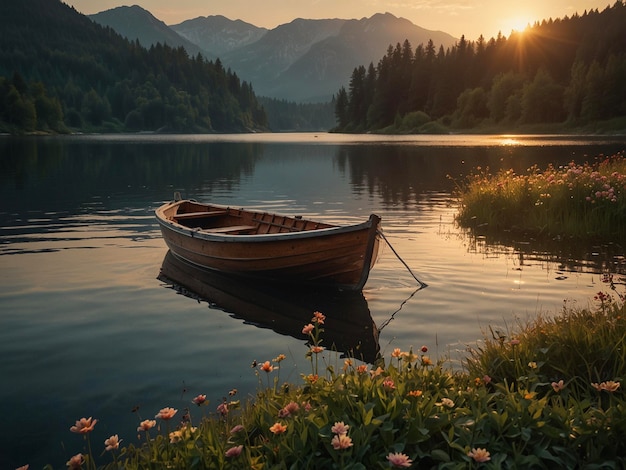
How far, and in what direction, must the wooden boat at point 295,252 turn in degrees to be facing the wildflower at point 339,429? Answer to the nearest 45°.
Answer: approximately 45° to its right

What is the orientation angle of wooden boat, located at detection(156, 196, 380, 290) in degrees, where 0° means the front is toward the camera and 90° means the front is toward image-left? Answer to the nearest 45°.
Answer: approximately 315°

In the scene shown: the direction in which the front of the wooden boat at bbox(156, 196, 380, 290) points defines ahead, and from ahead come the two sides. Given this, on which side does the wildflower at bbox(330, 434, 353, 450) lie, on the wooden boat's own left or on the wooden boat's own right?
on the wooden boat's own right

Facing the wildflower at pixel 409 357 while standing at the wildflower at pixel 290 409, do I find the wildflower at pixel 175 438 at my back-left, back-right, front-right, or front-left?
back-left

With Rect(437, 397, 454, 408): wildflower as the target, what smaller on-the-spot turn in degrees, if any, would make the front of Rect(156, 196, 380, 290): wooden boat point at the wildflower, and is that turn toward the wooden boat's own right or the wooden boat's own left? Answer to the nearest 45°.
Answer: approximately 45° to the wooden boat's own right
